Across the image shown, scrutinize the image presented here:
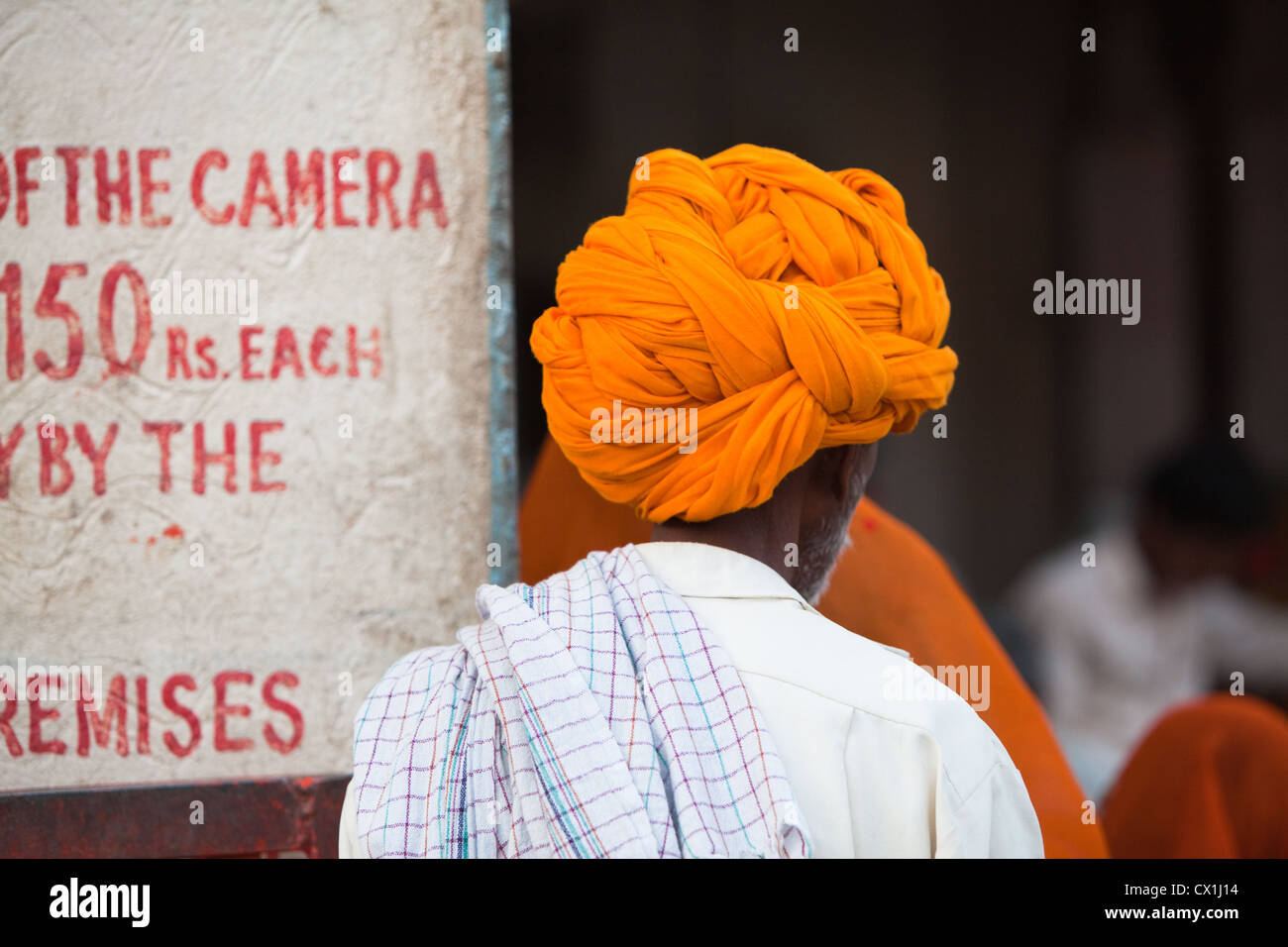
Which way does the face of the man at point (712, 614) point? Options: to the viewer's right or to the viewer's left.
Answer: to the viewer's right

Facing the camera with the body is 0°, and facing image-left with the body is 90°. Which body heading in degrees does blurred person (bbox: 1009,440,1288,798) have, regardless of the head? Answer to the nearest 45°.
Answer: approximately 315°

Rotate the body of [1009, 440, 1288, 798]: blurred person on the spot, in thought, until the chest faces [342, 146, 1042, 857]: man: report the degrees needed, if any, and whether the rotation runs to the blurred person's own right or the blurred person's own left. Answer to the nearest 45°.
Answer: approximately 45° to the blurred person's own right
